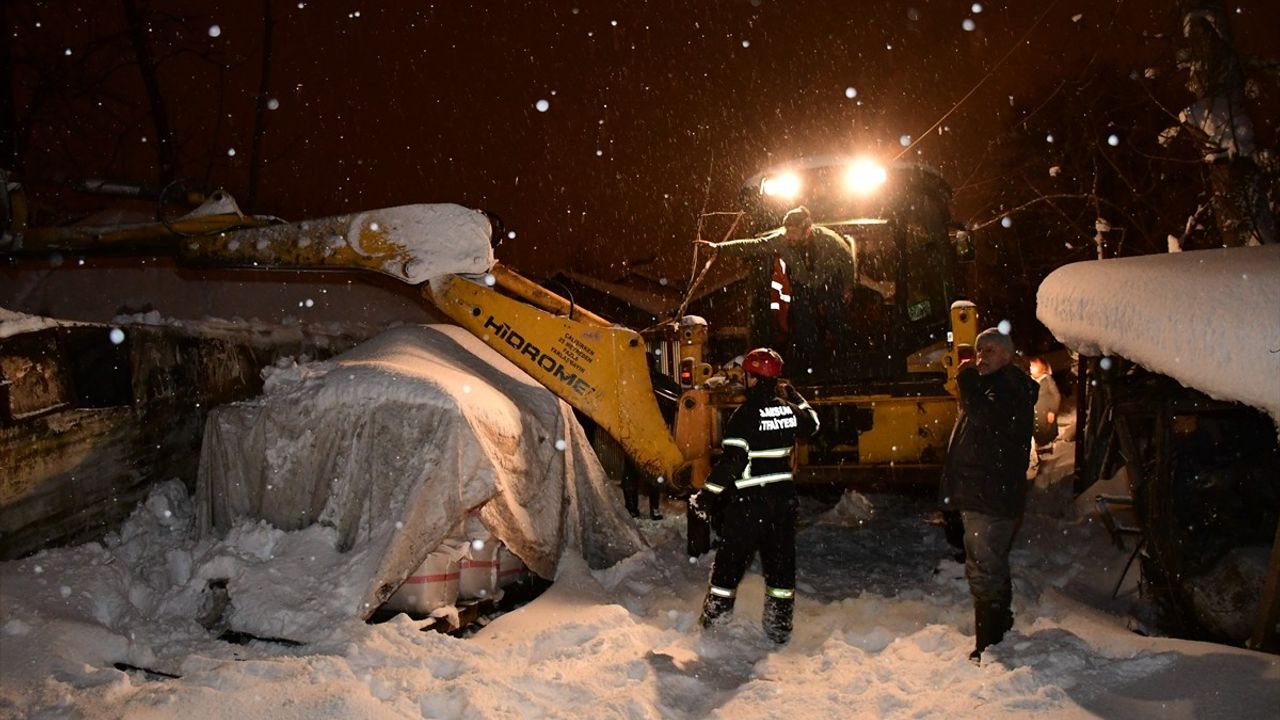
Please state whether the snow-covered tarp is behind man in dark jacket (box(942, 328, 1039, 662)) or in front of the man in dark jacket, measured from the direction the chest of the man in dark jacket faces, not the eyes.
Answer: in front

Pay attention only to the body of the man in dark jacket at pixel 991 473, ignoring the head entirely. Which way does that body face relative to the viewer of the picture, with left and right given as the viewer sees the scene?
facing the viewer and to the left of the viewer

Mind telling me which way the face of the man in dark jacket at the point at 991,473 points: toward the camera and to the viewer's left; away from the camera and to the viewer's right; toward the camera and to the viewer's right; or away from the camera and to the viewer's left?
toward the camera and to the viewer's left

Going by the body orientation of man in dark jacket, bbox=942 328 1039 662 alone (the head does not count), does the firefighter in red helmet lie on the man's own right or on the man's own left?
on the man's own right
